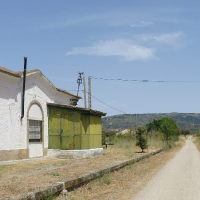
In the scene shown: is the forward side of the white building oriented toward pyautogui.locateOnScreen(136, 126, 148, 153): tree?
no

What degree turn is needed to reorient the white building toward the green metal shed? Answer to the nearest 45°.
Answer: approximately 90° to its left

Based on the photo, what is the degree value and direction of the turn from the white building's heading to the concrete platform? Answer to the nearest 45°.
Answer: approximately 90° to its left

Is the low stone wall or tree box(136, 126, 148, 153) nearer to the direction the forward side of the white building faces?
the low stone wall

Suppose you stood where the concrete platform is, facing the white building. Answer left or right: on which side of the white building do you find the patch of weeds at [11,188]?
left

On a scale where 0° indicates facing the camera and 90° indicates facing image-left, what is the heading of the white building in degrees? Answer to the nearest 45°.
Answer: approximately 315°

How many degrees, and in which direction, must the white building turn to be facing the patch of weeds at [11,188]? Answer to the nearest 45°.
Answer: approximately 45° to its right
